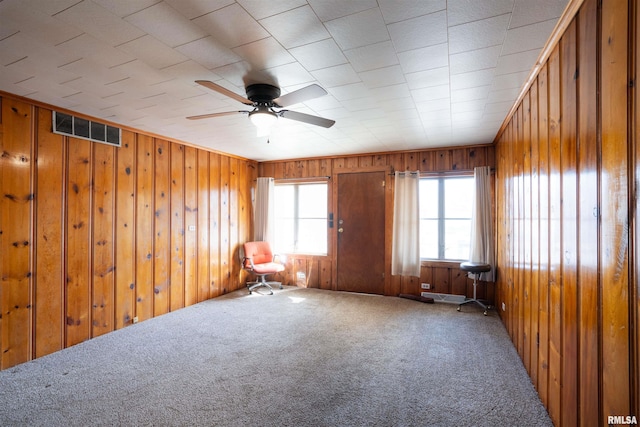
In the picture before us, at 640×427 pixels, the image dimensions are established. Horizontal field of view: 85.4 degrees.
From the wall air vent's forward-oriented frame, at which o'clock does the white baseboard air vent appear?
The white baseboard air vent is roughly at 11 o'clock from the wall air vent.

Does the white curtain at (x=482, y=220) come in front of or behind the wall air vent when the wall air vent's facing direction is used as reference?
in front

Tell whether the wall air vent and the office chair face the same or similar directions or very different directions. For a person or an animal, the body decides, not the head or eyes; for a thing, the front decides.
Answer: same or similar directions

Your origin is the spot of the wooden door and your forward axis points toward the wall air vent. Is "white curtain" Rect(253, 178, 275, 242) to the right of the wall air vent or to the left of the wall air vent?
right

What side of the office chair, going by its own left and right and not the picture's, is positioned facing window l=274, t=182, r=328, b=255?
left

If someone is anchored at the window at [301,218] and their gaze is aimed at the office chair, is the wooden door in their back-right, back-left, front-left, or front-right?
back-left

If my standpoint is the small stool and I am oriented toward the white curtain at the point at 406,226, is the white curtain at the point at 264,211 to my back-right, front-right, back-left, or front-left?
front-left

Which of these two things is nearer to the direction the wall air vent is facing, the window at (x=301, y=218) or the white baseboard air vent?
the white baseboard air vent

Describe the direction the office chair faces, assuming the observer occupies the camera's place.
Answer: facing the viewer and to the right of the viewer

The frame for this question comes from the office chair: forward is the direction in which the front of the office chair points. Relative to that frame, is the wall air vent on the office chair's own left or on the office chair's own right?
on the office chair's own right

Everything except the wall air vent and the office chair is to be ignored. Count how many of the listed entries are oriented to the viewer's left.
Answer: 0
